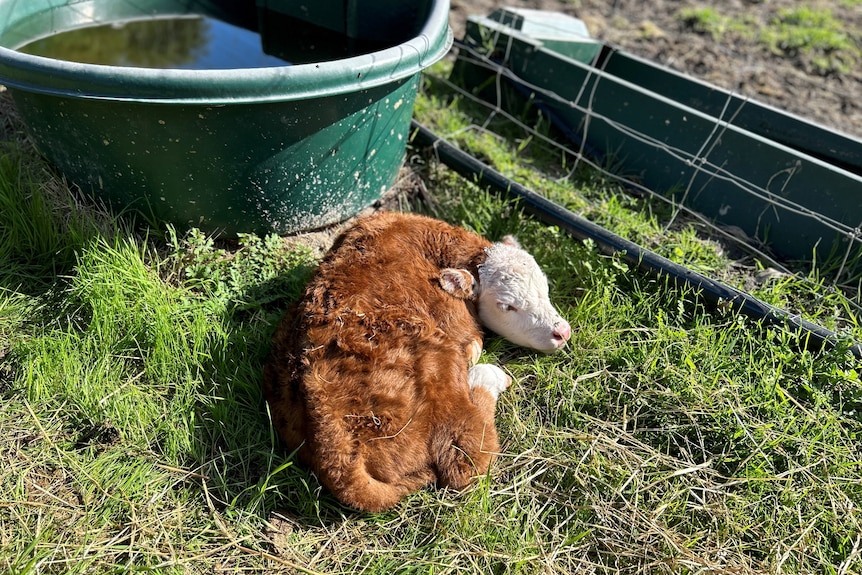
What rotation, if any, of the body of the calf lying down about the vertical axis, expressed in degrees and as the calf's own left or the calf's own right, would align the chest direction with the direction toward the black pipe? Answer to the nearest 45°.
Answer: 0° — it already faces it

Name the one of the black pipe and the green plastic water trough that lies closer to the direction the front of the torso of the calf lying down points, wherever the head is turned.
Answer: the black pipe

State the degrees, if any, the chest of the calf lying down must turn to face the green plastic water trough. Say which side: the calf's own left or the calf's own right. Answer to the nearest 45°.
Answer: approximately 90° to the calf's own left

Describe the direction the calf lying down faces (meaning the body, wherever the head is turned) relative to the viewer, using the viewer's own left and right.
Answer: facing away from the viewer and to the right of the viewer

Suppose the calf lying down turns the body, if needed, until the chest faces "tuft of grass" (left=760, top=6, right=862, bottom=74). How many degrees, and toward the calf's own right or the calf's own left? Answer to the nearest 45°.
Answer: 0° — it already faces it
